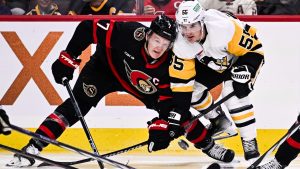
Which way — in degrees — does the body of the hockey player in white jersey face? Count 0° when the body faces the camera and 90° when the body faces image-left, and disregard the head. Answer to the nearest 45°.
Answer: approximately 45°

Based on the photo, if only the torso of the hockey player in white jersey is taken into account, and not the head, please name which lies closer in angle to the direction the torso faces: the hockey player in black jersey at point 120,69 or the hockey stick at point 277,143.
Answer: the hockey player in black jersey

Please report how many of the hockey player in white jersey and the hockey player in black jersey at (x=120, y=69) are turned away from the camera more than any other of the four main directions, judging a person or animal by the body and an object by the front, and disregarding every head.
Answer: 0

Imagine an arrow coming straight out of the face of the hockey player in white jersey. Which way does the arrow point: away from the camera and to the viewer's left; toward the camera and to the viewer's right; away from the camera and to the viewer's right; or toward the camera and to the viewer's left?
toward the camera and to the viewer's left

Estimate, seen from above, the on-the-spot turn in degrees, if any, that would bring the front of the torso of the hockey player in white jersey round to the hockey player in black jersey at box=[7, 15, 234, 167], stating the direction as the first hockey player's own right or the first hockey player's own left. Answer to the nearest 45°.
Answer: approximately 45° to the first hockey player's own right
